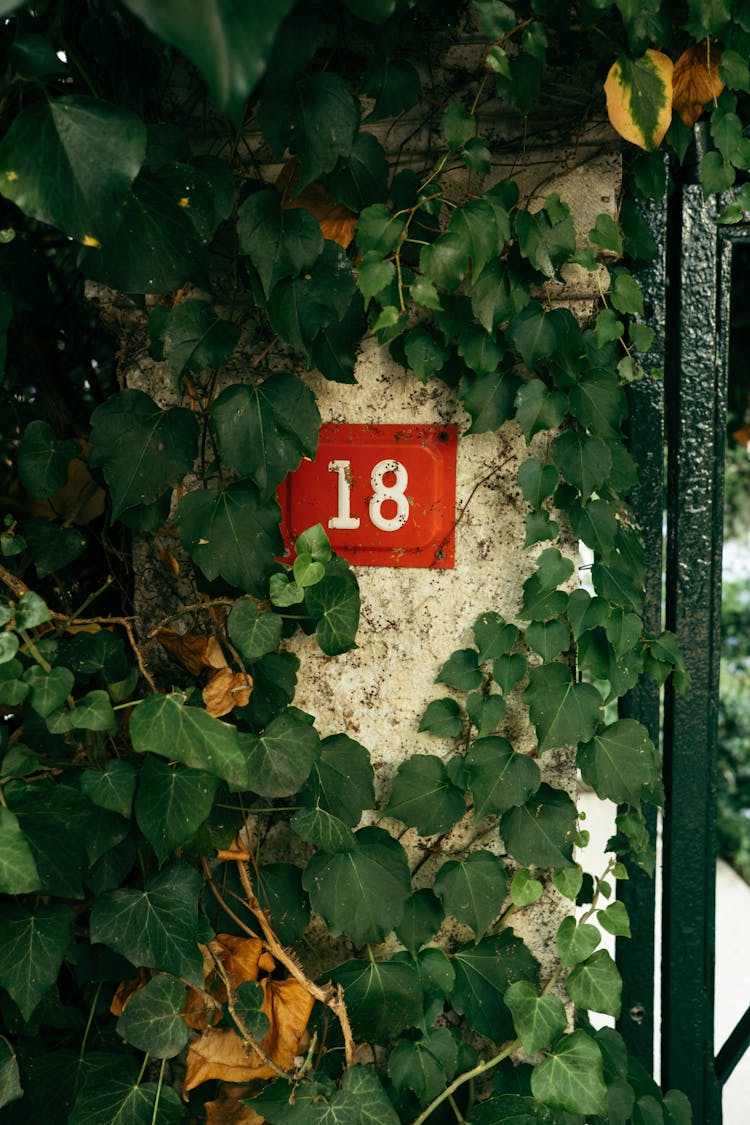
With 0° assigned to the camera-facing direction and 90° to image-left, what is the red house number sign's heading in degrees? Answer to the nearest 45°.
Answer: approximately 0°
